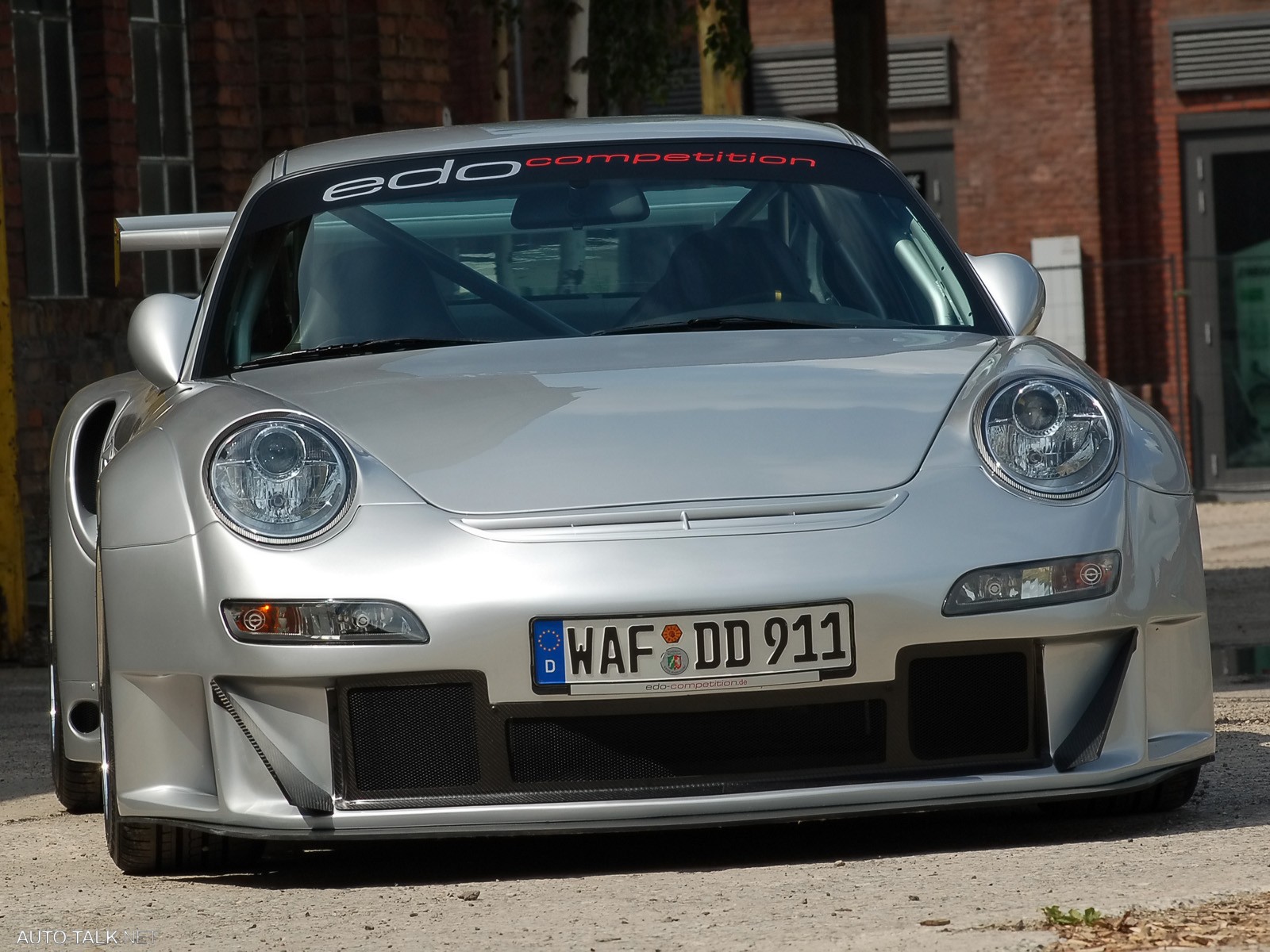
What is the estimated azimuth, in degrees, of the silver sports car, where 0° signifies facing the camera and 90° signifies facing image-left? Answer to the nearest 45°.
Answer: approximately 0°
